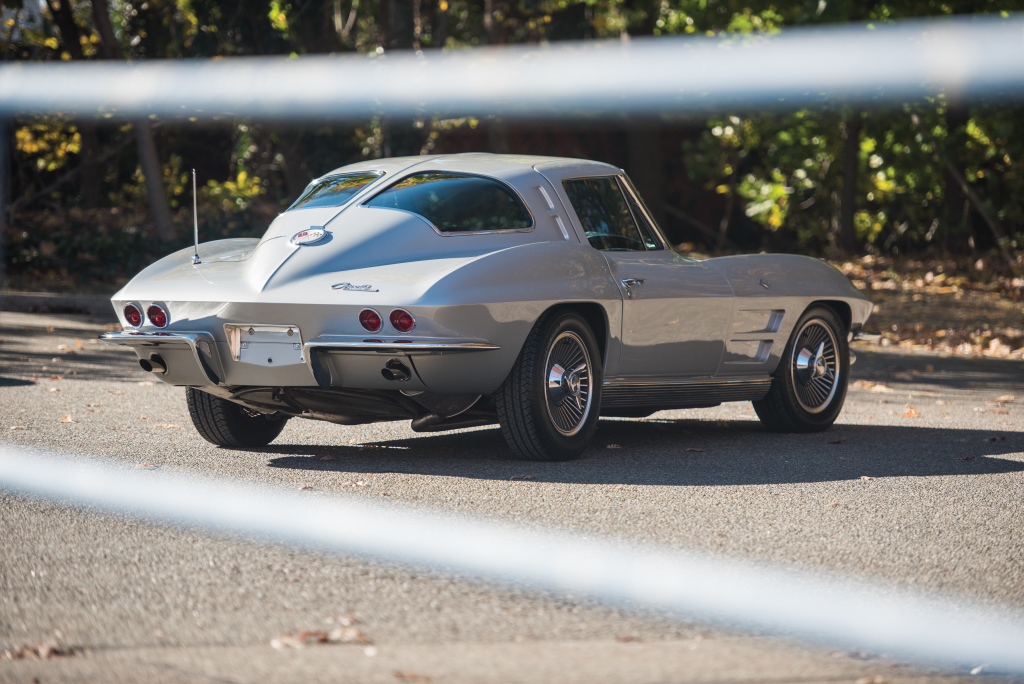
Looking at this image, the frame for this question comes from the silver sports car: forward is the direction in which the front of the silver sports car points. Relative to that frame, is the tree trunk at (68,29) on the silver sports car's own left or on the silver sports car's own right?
on the silver sports car's own left

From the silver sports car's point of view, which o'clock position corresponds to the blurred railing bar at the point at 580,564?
The blurred railing bar is roughly at 4 o'clock from the silver sports car.

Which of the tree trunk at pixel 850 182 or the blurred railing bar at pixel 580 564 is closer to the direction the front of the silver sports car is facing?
the tree trunk

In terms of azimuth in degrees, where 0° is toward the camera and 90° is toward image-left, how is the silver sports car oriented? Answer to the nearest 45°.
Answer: approximately 225°

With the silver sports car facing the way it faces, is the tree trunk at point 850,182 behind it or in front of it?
in front

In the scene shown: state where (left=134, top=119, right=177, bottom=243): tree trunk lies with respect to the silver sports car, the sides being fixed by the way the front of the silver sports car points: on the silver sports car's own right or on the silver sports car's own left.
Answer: on the silver sports car's own left
